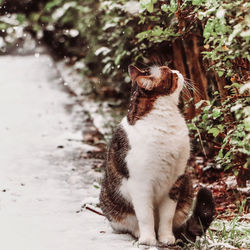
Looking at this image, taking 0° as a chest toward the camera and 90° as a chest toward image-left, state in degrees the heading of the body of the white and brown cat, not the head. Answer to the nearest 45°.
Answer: approximately 315°
